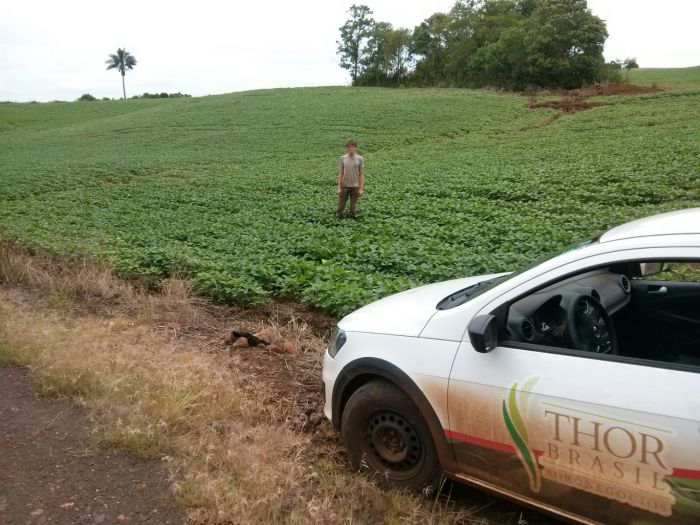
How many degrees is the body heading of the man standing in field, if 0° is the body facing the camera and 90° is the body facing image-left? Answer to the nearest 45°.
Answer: approximately 0°
